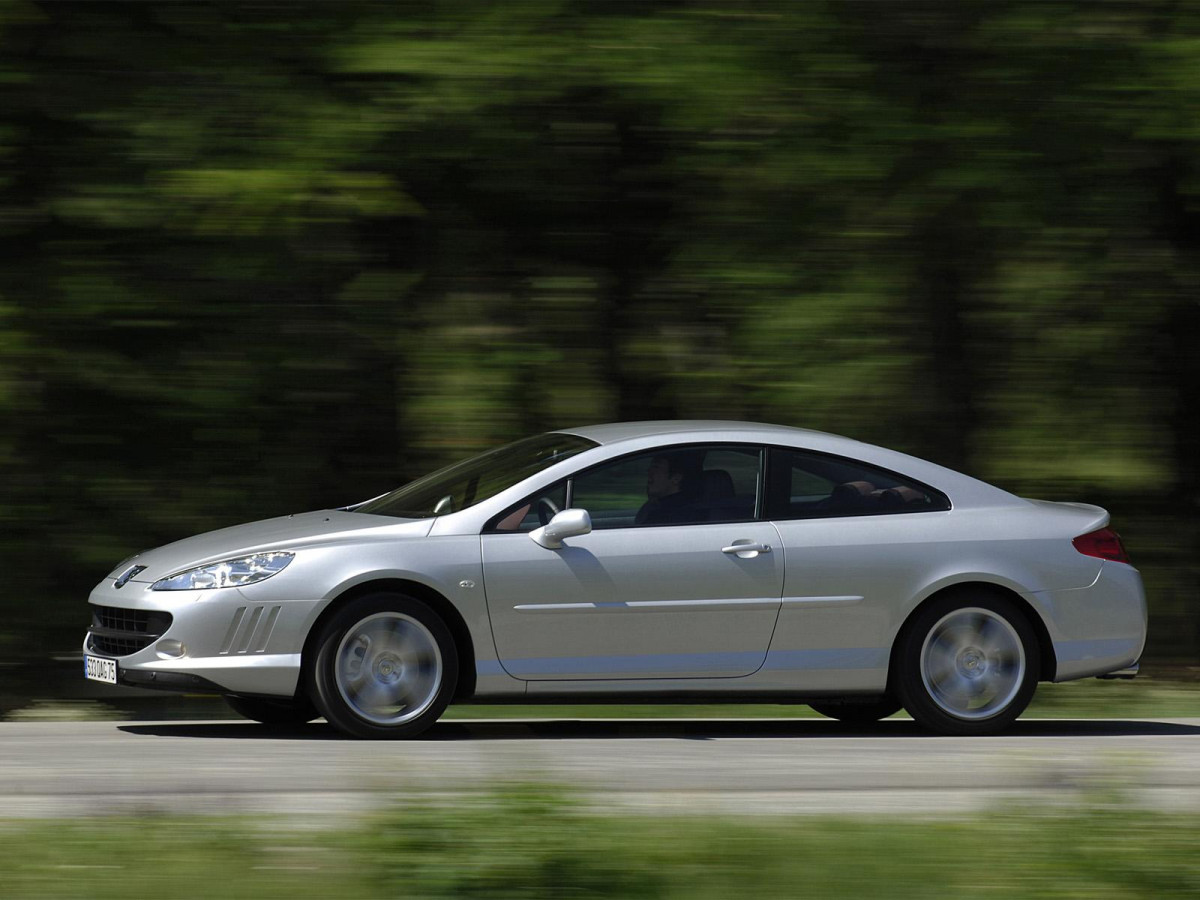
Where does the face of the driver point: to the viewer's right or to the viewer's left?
to the viewer's left

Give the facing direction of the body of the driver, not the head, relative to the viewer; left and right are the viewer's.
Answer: facing to the left of the viewer

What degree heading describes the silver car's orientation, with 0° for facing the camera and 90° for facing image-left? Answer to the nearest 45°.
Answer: approximately 90°
